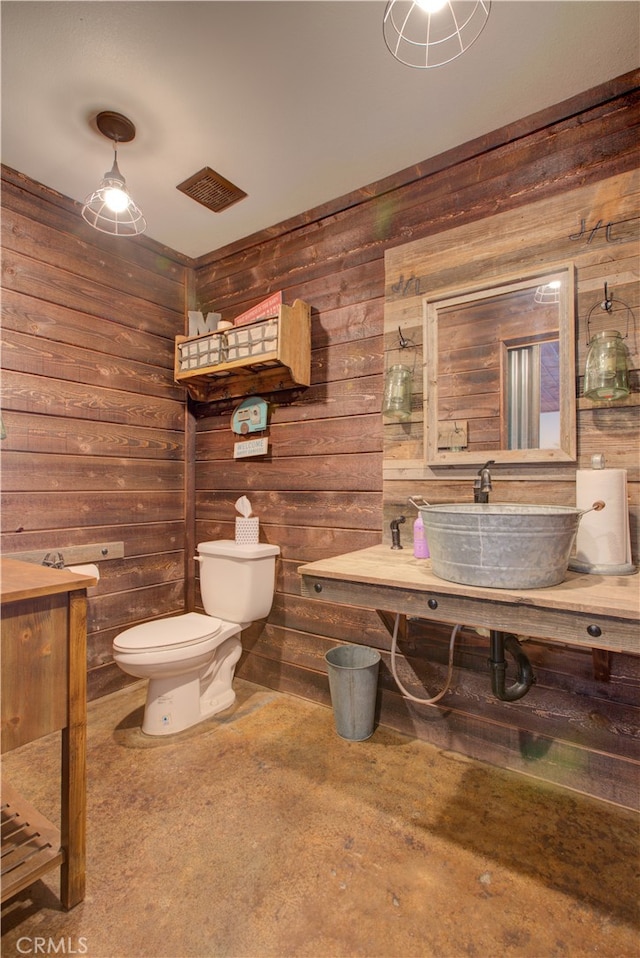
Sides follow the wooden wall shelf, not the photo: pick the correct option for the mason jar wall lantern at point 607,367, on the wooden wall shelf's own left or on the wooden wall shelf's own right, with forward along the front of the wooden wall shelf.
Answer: on the wooden wall shelf's own left

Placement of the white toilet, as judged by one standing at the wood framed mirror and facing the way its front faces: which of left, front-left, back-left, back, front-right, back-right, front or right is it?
front-right

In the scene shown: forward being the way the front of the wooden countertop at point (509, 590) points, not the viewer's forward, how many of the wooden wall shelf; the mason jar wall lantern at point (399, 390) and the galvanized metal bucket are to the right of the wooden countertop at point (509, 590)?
3

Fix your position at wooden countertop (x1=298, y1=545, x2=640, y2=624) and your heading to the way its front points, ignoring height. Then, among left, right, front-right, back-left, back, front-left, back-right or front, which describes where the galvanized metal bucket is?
right

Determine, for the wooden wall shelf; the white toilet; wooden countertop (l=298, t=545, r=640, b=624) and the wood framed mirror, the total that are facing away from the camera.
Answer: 0

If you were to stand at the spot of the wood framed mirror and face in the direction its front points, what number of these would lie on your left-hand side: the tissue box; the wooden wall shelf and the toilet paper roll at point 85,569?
0

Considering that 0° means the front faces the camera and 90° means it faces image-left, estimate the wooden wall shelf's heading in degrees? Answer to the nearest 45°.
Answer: approximately 45°

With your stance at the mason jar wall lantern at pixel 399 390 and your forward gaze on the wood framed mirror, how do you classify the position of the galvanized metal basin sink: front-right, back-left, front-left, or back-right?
front-right

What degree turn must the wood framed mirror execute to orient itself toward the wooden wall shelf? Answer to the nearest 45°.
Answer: approximately 45° to its right

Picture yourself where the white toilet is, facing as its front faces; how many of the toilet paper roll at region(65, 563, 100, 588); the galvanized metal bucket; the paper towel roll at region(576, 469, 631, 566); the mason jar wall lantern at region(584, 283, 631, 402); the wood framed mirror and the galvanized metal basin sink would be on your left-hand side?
5

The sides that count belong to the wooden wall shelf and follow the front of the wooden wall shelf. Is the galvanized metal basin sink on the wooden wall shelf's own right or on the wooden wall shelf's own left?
on the wooden wall shelf's own left

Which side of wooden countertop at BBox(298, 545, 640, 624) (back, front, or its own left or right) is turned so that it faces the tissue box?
right

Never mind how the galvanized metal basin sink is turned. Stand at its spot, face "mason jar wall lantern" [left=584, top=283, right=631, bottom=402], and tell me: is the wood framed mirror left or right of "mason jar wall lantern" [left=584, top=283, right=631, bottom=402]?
left

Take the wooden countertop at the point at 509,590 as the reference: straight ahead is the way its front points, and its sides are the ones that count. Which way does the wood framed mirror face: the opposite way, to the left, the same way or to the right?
the same way

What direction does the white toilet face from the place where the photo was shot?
facing the viewer and to the left of the viewer

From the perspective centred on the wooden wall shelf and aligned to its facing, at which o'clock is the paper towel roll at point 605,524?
The paper towel roll is roughly at 9 o'clock from the wooden wall shelf.
